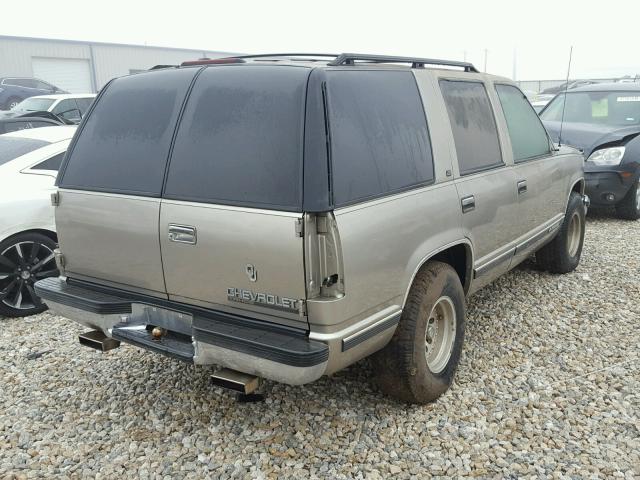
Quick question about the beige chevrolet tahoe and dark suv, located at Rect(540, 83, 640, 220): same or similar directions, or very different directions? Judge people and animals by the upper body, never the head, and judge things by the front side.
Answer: very different directions

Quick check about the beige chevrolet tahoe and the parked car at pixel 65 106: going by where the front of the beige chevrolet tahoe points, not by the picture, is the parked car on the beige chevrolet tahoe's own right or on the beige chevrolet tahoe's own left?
on the beige chevrolet tahoe's own left

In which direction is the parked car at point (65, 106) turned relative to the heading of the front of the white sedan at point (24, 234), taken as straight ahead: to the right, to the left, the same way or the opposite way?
the opposite way

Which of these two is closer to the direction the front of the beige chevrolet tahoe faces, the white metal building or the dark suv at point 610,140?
the dark suv

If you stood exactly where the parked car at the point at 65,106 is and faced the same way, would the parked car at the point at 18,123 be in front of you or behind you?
in front

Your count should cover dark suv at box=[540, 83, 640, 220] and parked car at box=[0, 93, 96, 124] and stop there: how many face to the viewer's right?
0

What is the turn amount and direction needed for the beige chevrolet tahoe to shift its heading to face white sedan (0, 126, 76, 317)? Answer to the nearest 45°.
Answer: approximately 90° to its left

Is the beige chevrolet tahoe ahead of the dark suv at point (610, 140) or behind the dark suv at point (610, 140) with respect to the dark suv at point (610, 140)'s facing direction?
ahead

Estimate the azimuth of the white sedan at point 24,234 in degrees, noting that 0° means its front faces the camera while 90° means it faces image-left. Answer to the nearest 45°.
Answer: approximately 225°

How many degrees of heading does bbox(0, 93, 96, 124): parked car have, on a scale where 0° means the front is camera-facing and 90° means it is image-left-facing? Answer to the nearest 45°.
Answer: approximately 45°

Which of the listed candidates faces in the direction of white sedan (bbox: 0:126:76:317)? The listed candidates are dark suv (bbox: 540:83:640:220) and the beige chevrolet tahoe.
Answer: the dark suv

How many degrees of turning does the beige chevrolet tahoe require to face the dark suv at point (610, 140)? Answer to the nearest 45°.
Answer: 0° — it already faces it

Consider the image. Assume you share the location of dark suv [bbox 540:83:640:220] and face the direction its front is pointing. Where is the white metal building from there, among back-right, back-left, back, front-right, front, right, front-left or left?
right

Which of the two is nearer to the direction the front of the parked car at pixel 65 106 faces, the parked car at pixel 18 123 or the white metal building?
the parked car

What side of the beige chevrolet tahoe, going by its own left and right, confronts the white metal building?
left
